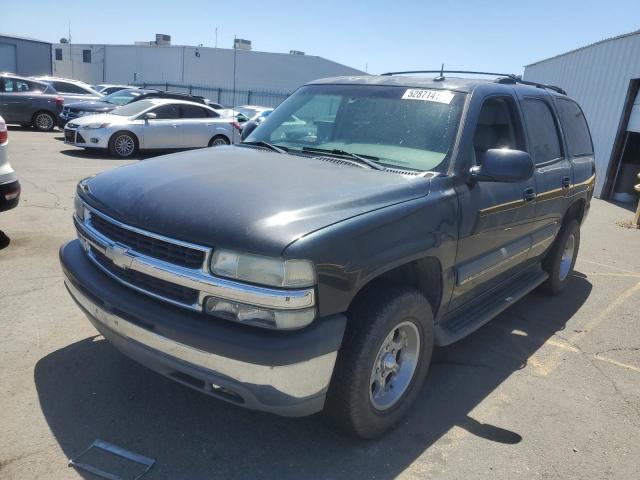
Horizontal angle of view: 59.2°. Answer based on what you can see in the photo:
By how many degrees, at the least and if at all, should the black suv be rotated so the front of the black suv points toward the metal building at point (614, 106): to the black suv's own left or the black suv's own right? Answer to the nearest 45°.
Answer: approximately 180°

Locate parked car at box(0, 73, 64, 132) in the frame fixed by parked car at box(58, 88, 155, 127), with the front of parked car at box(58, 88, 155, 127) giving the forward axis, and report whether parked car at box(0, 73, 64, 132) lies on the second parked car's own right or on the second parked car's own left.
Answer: on the second parked car's own right

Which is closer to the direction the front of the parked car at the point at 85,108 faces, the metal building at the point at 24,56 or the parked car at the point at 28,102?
the parked car

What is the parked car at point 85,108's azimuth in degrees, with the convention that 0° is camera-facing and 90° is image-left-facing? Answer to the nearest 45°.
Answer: approximately 45°

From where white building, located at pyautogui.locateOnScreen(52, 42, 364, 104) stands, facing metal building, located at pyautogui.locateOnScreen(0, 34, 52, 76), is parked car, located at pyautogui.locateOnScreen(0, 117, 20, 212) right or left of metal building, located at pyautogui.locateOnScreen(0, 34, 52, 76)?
left

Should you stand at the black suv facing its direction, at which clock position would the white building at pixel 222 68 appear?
The white building is roughly at 4 o'clock from the black suv.

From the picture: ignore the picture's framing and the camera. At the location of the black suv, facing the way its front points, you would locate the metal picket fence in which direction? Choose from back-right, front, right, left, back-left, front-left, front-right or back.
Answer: back-right

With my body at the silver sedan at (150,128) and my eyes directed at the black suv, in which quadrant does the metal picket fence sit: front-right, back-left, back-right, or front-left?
back-left

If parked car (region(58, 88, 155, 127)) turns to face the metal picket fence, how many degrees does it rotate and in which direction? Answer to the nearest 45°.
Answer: approximately 180°

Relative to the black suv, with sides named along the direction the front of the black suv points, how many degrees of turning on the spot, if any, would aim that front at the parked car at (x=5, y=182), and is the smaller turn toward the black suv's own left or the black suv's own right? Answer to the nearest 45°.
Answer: approximately 90° to the black suv's own right

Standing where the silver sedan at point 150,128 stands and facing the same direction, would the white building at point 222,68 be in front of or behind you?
behind

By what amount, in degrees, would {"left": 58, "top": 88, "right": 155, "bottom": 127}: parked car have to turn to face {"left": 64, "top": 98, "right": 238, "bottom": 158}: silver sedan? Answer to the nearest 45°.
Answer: approximately 45° to its left
